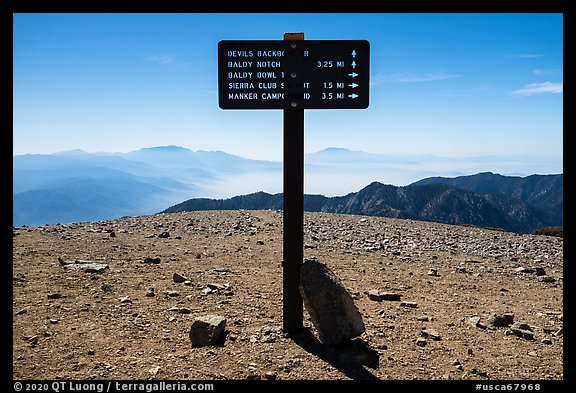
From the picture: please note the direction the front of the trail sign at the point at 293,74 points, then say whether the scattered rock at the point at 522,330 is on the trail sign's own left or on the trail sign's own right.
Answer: on the trail sign's own left

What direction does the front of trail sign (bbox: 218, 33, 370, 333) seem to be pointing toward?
toward the camera

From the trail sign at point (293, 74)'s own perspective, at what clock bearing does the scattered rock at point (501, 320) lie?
The scattered rock is roughly at 8 o'clock from the trail sign.

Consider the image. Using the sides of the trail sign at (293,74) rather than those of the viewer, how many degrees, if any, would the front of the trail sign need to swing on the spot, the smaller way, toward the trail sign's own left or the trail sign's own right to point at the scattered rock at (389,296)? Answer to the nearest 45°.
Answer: approximately 135° to the trail sign's own left

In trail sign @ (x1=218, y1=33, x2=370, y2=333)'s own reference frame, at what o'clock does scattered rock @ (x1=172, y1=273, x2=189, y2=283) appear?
The scattered rock is roughly at 5 o'clock from the trail sign.
